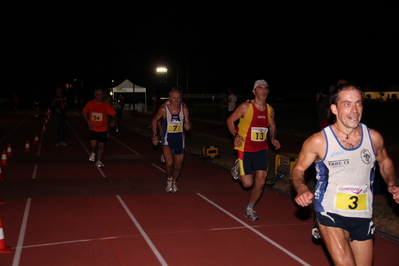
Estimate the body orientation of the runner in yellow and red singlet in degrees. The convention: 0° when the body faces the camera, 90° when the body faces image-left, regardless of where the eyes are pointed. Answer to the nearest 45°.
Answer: approximately 315°
